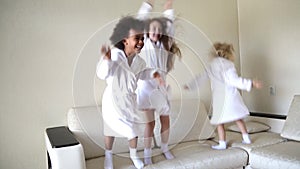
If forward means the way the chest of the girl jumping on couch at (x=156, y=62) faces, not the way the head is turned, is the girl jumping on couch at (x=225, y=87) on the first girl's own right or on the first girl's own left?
on the first girl's own left

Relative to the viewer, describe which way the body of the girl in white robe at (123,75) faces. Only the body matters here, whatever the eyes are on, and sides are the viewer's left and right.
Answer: facing the viewer and to the right of the viewer

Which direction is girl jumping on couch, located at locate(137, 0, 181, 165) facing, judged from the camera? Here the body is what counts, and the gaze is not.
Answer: toward the camera

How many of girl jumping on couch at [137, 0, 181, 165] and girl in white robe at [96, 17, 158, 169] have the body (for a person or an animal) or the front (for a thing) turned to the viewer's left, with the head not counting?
0

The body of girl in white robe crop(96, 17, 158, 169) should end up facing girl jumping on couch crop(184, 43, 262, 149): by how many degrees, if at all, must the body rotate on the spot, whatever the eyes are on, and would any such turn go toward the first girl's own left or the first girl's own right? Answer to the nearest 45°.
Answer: approximately 90° to the first girl's own left

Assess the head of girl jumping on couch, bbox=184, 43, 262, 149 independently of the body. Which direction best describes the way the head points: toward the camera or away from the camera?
away from the camera
